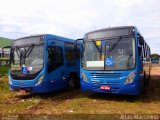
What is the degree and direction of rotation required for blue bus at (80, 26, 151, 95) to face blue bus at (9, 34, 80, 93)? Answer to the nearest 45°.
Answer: approximately 90° to its right

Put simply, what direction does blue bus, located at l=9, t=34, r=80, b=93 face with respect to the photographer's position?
facing the viewer and to the left of the viewer

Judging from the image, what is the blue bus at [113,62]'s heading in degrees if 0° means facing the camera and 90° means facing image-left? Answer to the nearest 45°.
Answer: approximately 0°

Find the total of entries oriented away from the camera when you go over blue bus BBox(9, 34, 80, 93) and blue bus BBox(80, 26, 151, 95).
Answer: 0

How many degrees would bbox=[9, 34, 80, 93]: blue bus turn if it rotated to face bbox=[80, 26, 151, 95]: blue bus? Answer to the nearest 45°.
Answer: approximately 90° to its left
